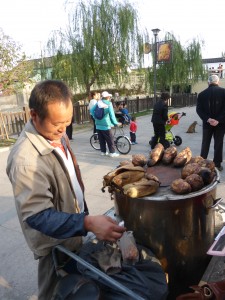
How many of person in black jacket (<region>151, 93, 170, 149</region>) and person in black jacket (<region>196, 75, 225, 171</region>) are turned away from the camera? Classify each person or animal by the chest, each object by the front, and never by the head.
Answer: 1

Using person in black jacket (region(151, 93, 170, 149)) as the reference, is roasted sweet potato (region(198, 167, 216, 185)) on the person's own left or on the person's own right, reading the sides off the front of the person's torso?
on the person's own right

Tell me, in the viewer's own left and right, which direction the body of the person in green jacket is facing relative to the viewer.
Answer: facing away from the viewer and to the right of the viewer
